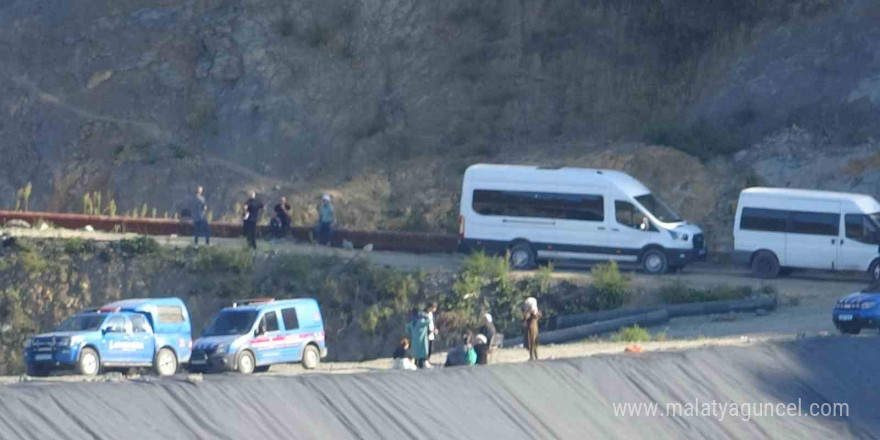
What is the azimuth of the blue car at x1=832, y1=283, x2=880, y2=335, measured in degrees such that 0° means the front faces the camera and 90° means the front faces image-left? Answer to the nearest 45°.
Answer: approximately 45°

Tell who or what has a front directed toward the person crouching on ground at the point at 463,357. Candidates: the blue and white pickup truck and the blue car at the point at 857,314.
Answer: the blue car

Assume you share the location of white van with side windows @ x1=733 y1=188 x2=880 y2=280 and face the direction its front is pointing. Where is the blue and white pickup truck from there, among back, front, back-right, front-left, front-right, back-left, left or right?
back-right

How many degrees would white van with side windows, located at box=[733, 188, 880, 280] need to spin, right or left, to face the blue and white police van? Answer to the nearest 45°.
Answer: approximately 135° to its right

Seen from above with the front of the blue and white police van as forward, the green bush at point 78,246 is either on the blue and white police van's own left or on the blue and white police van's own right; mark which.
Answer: on the blue and white police van's own right

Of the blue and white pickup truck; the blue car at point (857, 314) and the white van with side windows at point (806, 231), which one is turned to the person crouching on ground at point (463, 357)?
the blue car

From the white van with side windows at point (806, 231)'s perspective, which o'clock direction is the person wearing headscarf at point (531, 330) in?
The person wearing headscarf is roughly at 4 o'clock from the white van with side windows.

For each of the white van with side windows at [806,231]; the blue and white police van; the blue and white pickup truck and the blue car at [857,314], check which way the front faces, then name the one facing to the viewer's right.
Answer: the white van with side windows

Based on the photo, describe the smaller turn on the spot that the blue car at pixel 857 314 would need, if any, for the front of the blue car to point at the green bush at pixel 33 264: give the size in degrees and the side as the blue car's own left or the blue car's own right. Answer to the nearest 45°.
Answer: approximately 45° to the blue car's own right

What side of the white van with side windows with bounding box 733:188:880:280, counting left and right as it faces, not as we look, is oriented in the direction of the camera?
right
